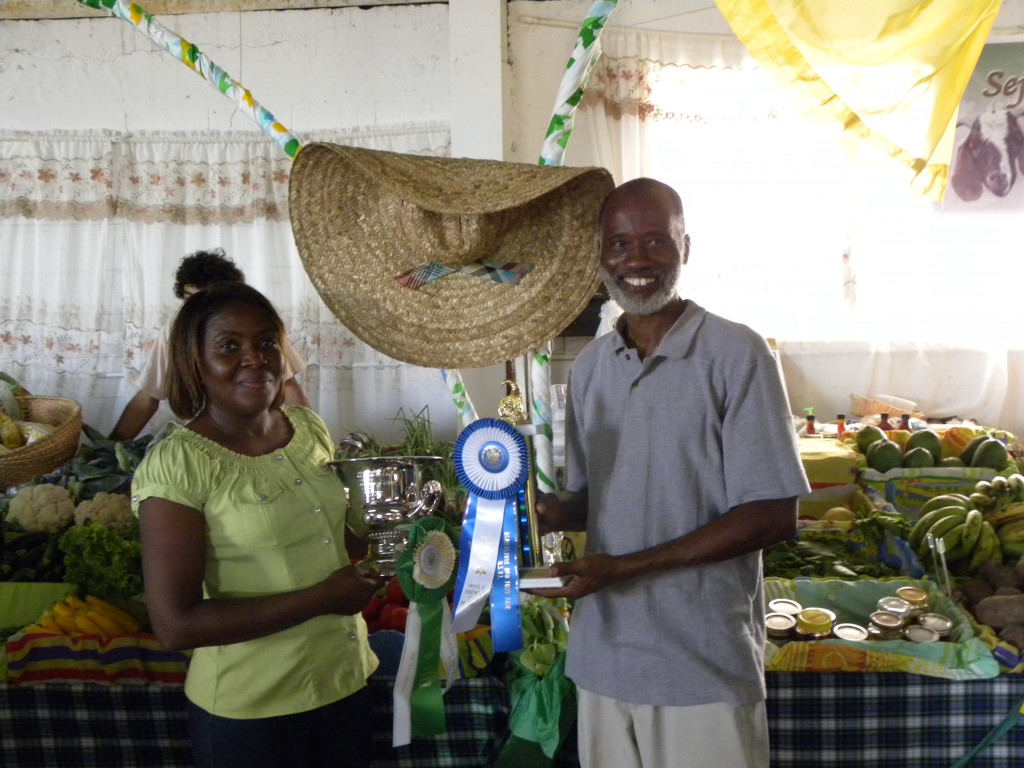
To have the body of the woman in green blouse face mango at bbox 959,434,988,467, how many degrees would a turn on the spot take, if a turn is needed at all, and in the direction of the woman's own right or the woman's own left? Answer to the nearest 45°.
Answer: approximately 90° to the woman's own left

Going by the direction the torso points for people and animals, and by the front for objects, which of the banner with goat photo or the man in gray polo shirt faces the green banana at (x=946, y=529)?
the banner with goat photo

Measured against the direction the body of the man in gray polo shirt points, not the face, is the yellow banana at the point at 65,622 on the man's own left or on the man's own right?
on the man's own right

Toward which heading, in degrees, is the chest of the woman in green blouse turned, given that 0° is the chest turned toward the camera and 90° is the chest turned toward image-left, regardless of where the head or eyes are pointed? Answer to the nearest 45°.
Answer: approximately 315°

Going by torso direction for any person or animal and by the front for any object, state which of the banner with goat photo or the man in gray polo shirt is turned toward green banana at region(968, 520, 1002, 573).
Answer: the banner with goat photo

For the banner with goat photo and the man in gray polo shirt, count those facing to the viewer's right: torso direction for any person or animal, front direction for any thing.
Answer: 0

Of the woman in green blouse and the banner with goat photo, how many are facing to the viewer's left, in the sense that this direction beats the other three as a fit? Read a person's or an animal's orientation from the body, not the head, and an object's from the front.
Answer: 0

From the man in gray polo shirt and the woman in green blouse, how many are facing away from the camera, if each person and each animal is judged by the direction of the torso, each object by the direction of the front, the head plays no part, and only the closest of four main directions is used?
0

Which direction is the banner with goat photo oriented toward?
toward the camera

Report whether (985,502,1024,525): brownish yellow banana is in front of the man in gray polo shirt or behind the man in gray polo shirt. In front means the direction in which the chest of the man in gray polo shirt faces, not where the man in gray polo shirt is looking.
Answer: behind

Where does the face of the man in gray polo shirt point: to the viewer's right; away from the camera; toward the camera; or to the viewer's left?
toward the camera

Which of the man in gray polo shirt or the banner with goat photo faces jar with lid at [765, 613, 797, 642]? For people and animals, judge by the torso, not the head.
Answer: the banner with goat photo

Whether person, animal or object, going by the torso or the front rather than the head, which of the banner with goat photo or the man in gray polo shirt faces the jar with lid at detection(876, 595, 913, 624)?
the banner with goat photo

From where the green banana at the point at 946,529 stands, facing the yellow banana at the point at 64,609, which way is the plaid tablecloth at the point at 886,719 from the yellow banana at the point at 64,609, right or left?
left

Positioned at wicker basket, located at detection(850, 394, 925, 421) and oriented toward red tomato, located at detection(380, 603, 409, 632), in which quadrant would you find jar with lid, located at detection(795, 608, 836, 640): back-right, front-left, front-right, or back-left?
front-left

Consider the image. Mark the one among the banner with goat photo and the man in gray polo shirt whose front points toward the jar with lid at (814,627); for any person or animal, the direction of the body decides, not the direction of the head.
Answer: the banner with goat photo

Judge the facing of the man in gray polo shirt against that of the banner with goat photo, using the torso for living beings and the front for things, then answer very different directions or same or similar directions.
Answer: same or similar directions

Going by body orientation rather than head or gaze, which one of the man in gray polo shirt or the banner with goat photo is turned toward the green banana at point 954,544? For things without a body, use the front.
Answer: the banner with goat photo

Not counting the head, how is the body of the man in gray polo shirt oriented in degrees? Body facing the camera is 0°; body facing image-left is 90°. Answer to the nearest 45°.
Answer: approximately 45°
